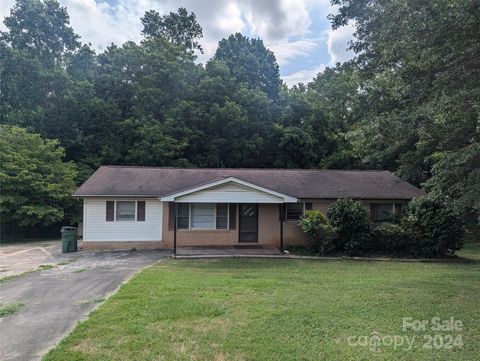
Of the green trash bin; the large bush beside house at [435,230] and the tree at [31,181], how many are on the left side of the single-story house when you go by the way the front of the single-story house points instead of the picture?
1

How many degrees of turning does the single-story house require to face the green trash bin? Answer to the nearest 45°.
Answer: approximately 90° to its right

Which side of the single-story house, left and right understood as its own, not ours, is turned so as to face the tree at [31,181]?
right

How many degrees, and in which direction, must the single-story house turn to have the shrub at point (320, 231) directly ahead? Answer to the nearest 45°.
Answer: approximately 45° to its left

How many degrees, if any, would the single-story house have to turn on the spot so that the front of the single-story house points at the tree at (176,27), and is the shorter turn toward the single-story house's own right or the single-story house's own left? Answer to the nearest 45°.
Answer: approximately 180°

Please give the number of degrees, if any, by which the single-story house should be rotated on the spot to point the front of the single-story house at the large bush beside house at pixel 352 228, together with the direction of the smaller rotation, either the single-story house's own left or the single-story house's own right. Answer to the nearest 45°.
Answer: approximately 90° to the single-story house's own left

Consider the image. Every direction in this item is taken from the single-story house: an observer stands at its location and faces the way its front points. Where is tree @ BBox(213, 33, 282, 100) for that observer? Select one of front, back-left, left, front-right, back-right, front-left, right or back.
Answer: back

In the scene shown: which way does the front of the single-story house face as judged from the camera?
facing the viewer

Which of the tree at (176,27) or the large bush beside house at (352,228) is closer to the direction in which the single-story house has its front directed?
the large bush beside house

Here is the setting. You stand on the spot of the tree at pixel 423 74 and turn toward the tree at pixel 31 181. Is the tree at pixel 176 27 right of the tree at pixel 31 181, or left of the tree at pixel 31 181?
right

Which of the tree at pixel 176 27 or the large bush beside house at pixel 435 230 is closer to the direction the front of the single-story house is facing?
the large bush beside house
